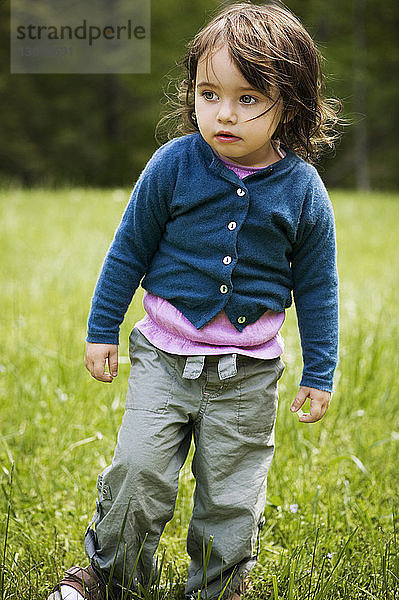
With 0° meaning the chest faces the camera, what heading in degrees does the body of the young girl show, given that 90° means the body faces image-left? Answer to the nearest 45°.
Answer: approximately 0°

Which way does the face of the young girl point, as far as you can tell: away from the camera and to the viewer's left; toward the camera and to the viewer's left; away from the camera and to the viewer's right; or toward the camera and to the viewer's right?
toward the camera and to the viewer's left
